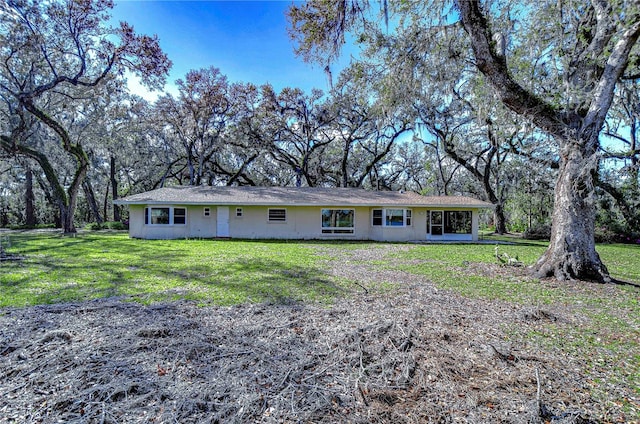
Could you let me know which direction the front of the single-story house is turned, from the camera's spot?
facing the viewer

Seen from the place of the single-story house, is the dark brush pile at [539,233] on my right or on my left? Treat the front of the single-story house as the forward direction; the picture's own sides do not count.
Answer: on my left
